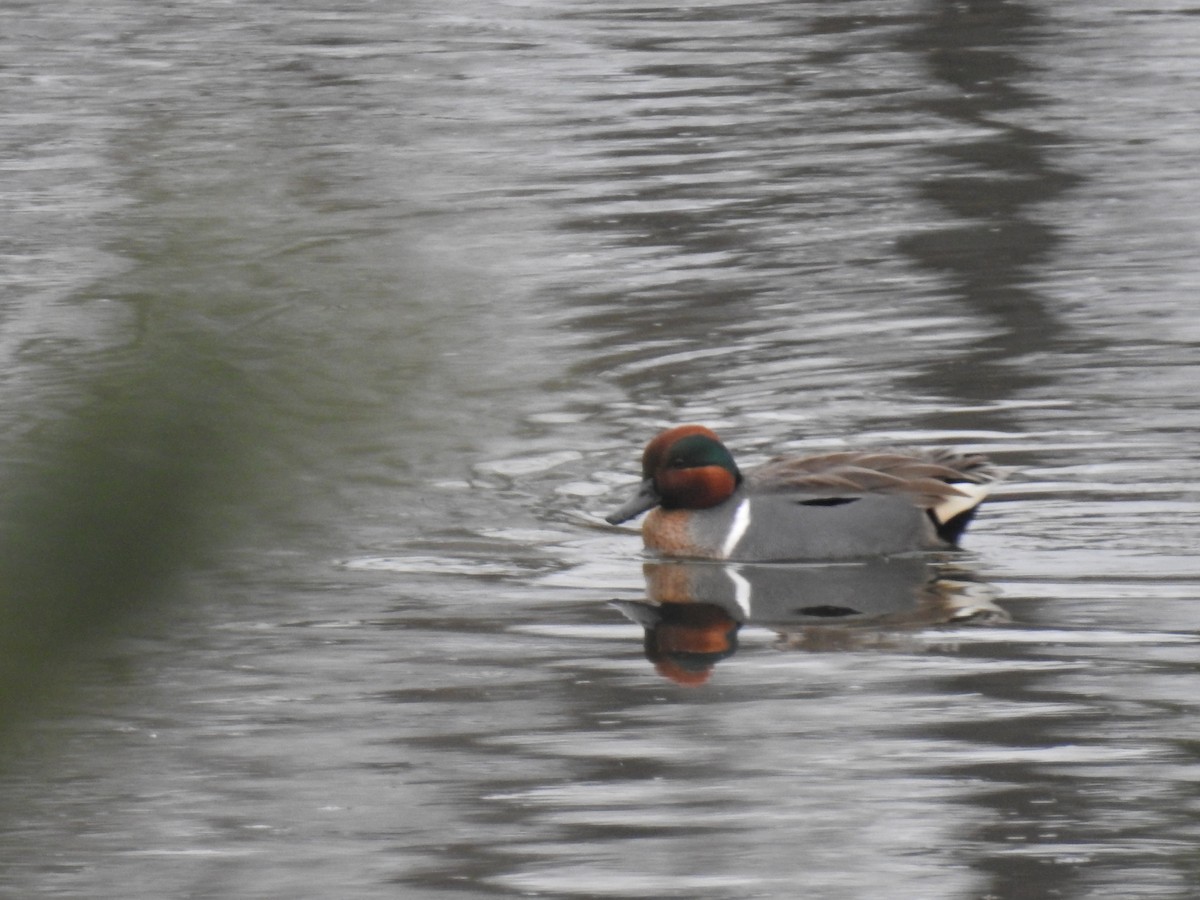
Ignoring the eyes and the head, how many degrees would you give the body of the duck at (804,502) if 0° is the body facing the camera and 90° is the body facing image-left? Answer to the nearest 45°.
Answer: approximately 90°
